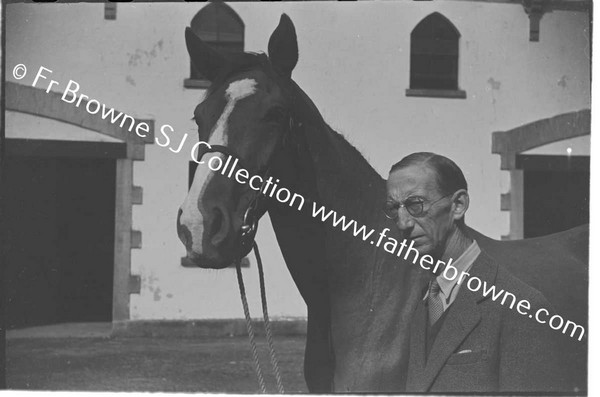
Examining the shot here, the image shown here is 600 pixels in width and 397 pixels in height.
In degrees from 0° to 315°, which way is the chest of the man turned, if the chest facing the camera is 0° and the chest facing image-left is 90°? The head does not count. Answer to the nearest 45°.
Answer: approximately 45°

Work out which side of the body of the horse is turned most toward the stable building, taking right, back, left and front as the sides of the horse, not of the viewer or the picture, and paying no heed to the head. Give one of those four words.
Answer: right

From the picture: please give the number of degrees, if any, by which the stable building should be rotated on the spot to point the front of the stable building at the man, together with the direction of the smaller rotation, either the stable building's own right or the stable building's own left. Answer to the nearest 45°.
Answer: approximately 45° to the stable building's own left

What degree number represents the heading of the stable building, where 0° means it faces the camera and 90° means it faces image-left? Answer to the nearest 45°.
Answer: approximately 0°

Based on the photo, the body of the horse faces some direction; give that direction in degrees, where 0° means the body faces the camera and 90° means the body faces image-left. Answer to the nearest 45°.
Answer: approximately 45°
